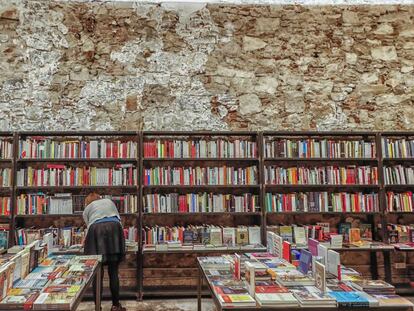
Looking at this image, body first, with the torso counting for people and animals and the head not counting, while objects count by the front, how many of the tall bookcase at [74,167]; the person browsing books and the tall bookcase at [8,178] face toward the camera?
2

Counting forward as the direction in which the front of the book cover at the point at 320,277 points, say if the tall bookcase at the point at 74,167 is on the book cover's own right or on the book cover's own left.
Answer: on the book cover's own right

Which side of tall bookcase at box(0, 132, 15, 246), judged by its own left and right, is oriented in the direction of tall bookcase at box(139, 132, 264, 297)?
left

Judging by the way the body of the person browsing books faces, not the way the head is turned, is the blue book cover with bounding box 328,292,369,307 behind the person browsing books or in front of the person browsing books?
behind

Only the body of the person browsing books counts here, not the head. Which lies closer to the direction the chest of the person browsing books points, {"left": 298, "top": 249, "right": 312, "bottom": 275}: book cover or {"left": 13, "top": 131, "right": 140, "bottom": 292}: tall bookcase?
the tall bookcase

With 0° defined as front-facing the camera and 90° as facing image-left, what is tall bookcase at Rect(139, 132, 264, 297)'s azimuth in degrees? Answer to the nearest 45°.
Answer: approximately 0°

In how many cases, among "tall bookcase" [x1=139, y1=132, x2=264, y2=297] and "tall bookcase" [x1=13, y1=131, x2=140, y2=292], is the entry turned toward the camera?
2

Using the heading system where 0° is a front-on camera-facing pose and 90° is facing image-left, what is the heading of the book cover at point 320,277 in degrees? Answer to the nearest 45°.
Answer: approximately 45°
